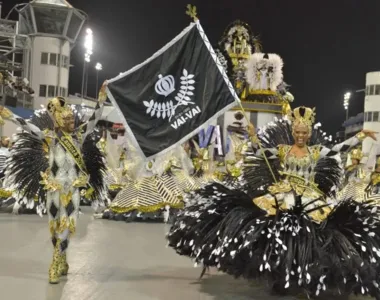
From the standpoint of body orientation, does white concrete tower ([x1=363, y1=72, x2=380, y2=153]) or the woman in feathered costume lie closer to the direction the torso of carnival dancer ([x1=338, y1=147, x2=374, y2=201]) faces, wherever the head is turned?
the woman in feathered costume

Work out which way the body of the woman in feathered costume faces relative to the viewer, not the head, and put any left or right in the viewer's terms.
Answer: facing the viewer

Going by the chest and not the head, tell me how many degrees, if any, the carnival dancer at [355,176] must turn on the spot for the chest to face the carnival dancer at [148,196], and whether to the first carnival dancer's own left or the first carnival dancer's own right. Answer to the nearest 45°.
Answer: approximately 45° to the first carnival dancer's own right

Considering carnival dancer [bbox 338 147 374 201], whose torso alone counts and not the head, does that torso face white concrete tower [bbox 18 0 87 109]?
no

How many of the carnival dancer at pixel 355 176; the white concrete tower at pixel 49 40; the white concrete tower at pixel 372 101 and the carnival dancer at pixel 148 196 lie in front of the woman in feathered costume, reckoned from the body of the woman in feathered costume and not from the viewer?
0

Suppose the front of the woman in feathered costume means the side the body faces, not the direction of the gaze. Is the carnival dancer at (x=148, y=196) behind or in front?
behind

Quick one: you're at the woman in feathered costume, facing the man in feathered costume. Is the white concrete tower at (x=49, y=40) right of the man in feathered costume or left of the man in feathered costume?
right

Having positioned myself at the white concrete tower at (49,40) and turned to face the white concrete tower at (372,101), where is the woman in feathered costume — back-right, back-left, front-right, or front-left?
front-right

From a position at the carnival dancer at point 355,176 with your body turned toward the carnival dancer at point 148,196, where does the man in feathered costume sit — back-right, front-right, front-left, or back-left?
front-left

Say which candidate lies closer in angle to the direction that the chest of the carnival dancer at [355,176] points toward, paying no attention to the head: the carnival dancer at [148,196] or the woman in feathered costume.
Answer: the woman in feathered costume

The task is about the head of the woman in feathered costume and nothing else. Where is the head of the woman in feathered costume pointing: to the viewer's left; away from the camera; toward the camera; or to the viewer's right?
toward the camera

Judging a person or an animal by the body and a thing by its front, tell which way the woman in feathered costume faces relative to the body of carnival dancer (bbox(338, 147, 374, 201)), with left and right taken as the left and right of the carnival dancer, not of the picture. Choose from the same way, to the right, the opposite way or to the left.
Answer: the same way

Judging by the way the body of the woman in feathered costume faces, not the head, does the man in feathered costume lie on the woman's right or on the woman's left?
on the woman's right

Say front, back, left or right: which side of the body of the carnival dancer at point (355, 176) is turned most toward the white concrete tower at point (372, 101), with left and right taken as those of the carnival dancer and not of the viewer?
back

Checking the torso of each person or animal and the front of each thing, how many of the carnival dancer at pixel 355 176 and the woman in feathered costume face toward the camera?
2

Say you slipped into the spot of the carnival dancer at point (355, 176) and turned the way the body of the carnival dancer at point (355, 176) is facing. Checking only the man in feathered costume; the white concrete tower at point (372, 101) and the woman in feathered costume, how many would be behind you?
1

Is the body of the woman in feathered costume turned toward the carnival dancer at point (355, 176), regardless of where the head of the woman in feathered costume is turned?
no
